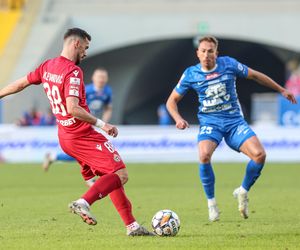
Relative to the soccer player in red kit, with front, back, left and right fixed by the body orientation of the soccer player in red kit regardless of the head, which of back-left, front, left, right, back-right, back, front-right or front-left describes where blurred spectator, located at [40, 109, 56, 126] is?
front-left

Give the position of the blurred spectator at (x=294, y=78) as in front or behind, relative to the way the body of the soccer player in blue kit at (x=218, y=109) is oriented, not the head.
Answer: behind

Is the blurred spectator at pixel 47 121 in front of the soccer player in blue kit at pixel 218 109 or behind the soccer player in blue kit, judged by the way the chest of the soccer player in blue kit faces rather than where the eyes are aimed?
behind

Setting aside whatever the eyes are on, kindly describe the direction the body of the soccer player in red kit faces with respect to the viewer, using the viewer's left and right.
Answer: facing away from the viewer and to the right of the viewer

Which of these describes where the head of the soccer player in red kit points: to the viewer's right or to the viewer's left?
to the viewer's right

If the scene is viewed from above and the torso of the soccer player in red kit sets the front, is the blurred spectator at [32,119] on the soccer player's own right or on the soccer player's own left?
on the soccer player's own left

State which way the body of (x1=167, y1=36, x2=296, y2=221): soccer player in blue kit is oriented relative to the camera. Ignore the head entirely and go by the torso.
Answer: toward the camera

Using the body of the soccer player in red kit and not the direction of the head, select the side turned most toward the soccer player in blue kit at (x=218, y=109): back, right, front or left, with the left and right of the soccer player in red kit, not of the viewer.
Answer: front

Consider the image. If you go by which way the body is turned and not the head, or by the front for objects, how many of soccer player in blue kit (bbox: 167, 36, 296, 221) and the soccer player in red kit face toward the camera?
1
